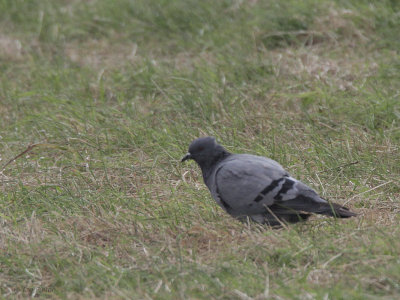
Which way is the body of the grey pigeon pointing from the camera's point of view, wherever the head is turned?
to the viewer's left
